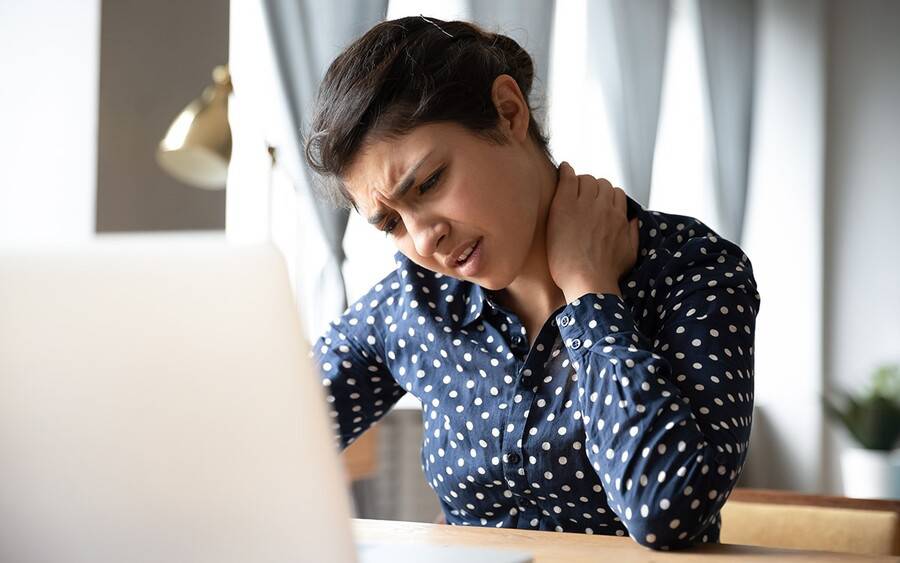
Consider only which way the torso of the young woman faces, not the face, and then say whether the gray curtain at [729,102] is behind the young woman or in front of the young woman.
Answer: behind

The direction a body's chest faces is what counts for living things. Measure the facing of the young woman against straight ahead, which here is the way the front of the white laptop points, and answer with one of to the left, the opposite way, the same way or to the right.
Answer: the opposite way

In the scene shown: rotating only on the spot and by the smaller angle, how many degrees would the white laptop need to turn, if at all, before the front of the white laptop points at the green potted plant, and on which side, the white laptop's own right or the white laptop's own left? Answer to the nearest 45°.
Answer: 0° — it already faces it

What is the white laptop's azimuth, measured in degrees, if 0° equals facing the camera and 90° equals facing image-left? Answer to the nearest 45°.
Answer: approximately 225°

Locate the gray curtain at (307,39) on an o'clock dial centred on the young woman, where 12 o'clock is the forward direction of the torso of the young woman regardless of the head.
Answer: The gray curtain is roughly at 4 o'clock from the young woman.

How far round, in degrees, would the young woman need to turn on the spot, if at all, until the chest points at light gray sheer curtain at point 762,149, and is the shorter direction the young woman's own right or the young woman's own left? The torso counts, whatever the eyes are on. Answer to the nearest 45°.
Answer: approximately 135° to the young woman's own right

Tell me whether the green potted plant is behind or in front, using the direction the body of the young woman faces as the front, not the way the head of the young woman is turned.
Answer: behind
